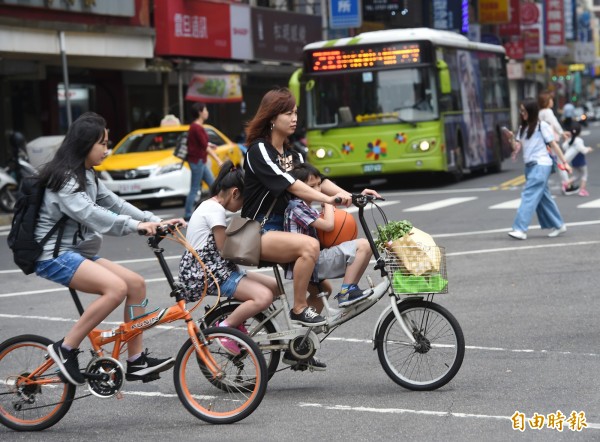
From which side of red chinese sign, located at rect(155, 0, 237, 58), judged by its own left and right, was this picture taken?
front

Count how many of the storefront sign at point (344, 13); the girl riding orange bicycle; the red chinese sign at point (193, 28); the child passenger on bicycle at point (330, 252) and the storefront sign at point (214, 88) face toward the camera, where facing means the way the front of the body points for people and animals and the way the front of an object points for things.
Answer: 3

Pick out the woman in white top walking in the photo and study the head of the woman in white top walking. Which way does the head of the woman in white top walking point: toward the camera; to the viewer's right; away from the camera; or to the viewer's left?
to the viewer's left

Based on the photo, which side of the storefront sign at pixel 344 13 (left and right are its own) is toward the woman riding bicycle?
front

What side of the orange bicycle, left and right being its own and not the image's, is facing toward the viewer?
right

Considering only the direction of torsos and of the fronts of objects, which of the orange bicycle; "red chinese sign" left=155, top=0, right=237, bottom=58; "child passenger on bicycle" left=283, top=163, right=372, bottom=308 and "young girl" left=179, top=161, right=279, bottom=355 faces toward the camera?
the red chinese sign

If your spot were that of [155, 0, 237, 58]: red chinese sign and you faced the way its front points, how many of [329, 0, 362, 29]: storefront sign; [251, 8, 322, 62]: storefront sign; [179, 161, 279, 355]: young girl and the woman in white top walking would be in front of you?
2

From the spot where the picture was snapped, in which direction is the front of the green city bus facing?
facing the viewer and to the left of the viewer

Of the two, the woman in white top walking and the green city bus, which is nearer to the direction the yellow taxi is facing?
the woman in white top walking

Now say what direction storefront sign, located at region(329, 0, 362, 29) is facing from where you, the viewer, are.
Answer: facing the viewer

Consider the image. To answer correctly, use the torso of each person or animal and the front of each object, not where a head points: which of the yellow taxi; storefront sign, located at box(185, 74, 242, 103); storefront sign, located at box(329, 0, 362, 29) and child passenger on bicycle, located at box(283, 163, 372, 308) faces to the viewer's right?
the child passenger on bicycle

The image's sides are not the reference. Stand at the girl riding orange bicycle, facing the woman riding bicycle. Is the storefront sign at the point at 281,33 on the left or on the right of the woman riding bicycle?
left

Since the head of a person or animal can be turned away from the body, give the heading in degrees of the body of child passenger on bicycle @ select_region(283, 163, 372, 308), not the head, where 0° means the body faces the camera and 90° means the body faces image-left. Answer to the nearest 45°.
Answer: approximately 270°

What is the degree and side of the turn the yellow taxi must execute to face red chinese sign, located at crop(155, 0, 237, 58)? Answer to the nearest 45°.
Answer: approximately 135° to its right

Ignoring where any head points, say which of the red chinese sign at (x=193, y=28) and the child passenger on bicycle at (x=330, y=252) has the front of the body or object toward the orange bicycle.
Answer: the red chinese sign

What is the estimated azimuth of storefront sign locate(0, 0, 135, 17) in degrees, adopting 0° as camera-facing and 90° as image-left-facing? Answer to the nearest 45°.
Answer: approximately 315°

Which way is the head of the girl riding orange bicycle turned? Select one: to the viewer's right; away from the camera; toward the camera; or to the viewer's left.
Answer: to the viewer's right

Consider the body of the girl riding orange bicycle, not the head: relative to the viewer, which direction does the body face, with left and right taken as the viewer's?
facing to the right of the viewer
